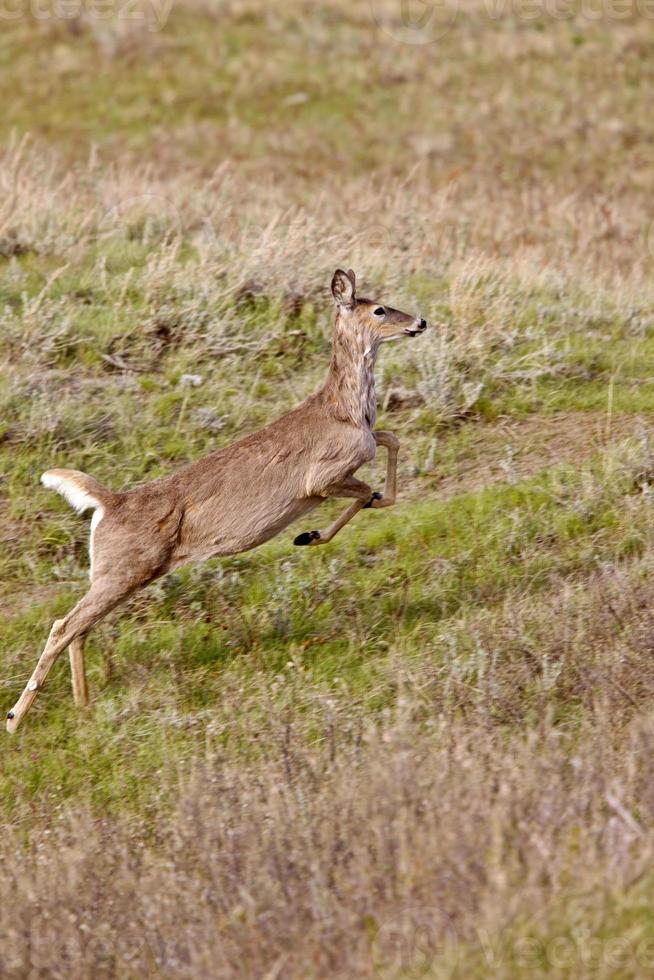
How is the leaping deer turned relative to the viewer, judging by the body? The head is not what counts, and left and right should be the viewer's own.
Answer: facing to the right of the viewer
